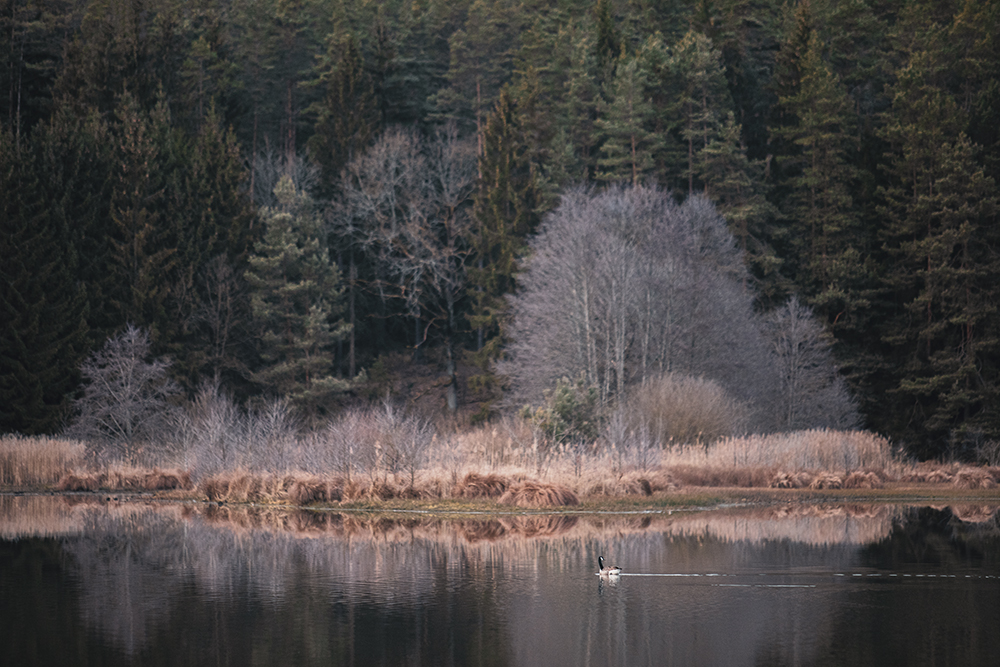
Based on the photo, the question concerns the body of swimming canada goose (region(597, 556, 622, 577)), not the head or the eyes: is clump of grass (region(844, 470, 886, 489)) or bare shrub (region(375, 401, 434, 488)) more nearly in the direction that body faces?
the bare shrub

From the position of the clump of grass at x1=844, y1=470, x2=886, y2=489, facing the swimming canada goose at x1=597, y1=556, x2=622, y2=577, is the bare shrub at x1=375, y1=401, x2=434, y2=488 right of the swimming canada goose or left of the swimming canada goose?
right

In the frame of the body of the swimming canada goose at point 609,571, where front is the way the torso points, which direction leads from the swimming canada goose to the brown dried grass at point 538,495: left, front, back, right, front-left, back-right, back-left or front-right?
right

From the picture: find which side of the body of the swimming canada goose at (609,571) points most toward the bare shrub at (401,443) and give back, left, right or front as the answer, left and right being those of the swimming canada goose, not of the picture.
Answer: right

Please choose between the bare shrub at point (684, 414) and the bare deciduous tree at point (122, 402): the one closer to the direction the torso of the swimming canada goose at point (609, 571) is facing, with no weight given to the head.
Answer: the bare deciduous tree

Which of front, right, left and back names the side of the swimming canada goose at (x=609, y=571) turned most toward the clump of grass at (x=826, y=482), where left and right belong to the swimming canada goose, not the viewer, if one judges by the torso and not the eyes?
right

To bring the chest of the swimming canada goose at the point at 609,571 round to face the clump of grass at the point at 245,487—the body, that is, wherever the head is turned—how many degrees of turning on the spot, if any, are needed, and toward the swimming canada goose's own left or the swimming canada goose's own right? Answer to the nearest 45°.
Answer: approximately 45° to the swimming canada goose's own right

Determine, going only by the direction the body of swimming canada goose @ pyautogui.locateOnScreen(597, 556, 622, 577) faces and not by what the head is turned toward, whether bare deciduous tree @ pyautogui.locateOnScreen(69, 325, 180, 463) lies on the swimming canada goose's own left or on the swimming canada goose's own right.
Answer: on the swimming canada goose's own right

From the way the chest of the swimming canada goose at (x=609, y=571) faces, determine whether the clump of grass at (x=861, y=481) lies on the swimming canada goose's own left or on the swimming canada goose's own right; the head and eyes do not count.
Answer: on the swimming canada goose's own right

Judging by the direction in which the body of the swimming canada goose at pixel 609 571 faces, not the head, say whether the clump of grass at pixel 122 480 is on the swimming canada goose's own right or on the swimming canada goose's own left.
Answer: on the swimming canada goose's own right

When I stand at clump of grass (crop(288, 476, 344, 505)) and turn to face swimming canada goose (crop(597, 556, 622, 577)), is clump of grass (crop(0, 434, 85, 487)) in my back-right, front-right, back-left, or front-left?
back-right

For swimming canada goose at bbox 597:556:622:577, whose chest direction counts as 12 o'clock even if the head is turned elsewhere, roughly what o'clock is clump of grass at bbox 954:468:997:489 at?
The clump of grass is roughly at 4 o'clock from the swimming canada goose.

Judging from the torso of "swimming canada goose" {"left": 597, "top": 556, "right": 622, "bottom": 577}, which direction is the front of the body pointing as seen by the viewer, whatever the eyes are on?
to the viewer's left

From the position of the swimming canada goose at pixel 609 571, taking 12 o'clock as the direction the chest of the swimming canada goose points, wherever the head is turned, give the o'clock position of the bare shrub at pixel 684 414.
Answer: The bare shrub is roughly at 3 o'clock from the swimming canada goose.
